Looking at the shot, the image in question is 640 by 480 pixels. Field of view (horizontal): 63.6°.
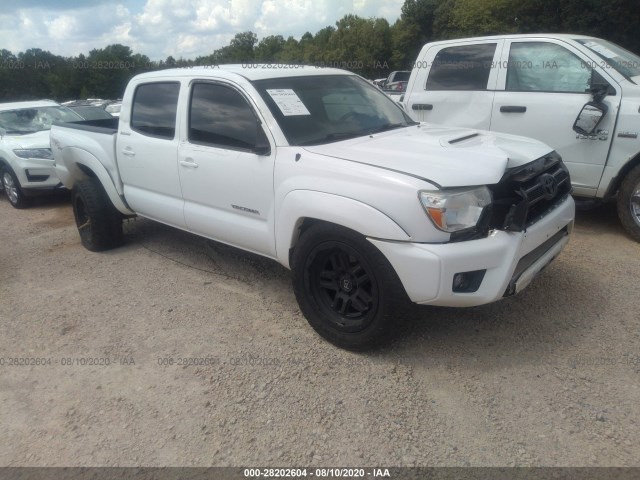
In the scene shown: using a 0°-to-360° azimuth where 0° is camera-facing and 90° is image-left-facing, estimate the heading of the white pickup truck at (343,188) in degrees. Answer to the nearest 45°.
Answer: approximately 315°

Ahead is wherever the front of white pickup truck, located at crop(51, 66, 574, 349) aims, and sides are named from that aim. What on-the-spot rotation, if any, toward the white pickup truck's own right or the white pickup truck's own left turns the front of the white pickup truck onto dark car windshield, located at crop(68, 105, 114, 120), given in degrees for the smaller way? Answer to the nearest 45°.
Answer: approximately 180°

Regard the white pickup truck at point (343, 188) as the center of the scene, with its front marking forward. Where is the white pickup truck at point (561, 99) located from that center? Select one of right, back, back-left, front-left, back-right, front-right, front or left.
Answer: left

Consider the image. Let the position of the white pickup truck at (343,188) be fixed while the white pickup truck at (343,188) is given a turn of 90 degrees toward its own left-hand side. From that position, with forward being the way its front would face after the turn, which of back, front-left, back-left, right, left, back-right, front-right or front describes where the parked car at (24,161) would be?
left

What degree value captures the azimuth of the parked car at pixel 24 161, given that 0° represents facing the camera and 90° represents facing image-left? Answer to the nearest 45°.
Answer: approximately 315°

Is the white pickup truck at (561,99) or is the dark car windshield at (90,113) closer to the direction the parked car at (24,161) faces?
the white pickup truck
